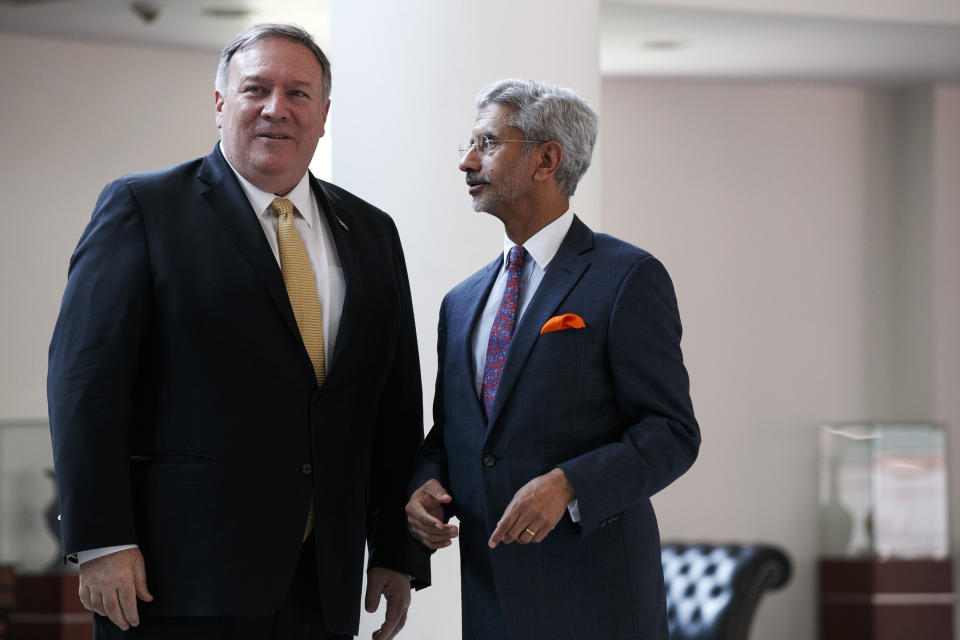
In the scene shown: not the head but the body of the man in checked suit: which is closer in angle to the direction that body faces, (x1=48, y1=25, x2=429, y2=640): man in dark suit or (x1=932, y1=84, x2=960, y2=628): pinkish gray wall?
the man in dark suit

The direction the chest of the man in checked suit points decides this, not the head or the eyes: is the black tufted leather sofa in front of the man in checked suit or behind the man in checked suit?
behind

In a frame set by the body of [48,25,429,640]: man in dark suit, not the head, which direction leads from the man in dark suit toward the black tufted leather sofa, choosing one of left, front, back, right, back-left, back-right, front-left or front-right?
left

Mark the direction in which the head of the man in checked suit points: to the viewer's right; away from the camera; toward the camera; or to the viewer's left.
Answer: to the viewer's left

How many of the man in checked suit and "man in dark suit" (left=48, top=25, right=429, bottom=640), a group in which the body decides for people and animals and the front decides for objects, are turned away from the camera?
0

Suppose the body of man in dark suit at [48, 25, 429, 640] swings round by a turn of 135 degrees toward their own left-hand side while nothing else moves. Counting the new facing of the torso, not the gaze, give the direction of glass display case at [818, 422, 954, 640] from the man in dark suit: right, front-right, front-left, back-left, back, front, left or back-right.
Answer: front-right

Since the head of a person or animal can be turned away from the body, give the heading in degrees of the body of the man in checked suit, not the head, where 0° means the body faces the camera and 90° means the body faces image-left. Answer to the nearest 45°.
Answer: approximately 45°

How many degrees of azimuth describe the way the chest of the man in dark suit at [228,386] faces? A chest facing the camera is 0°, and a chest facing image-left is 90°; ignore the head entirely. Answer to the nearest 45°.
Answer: approximately 315°

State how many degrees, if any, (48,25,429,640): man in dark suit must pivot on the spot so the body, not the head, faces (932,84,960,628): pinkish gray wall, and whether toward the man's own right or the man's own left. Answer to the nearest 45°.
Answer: approximately 90° to the man's own left

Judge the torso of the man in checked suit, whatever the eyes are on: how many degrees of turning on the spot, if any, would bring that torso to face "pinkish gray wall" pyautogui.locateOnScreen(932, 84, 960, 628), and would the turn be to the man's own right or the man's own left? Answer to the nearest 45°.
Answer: approximately 180°

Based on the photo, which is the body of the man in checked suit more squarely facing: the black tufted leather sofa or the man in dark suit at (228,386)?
the man in dark suit

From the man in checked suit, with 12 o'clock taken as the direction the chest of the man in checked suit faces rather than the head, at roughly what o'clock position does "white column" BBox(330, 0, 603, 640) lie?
The white column is roughly at 4 o'clock from the man in checked suit.

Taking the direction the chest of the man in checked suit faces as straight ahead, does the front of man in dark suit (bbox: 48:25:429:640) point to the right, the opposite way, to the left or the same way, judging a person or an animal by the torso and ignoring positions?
to the left
